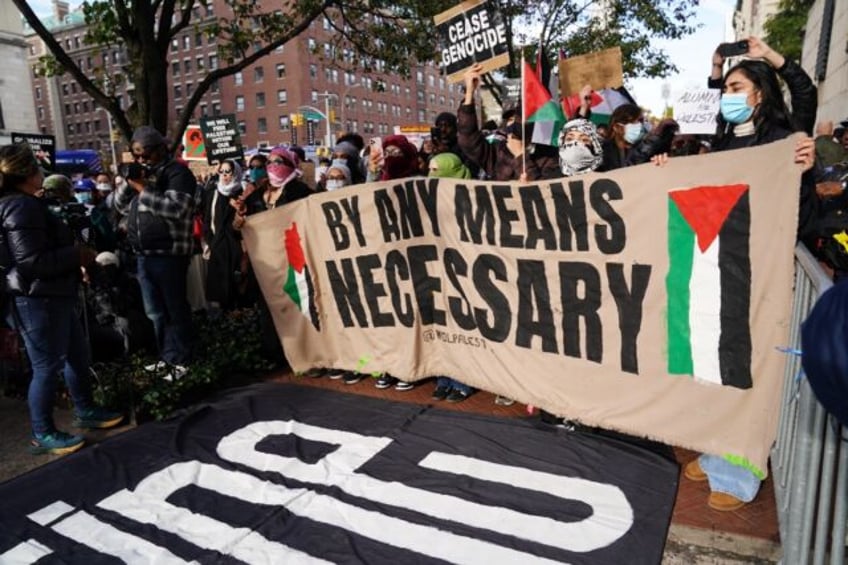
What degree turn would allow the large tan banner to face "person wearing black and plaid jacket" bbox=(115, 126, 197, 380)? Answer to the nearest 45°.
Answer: approximately 45° to its right

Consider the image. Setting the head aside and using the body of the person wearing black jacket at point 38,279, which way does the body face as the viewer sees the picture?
to the viewer's right

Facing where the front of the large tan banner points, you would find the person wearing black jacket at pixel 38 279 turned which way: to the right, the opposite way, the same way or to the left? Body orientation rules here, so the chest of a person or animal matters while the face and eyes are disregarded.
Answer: the opposite way

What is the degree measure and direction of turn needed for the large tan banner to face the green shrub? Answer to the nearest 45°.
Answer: approximately 45° to its right

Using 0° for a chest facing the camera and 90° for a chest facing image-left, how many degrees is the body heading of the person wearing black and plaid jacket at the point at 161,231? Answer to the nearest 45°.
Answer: approximately 45°

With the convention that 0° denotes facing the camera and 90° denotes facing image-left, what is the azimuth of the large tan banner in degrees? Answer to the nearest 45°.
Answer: approximately 45°

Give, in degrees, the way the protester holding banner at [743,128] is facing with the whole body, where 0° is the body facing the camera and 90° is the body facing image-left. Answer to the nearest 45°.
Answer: approximately 45°

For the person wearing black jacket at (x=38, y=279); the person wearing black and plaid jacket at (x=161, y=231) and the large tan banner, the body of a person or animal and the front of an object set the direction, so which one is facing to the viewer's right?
the person wearing black jacket at (x=38, y=279)
